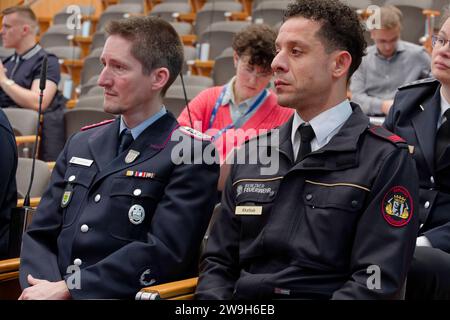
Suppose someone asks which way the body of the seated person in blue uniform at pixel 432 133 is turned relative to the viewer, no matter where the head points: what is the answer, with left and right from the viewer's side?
facing the viewer and to the left of the viewer

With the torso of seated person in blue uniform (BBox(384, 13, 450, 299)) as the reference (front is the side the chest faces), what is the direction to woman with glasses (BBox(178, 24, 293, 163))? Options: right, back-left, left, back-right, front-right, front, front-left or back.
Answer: right

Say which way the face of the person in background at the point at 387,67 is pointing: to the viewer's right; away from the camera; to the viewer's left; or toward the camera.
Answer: toward the camera

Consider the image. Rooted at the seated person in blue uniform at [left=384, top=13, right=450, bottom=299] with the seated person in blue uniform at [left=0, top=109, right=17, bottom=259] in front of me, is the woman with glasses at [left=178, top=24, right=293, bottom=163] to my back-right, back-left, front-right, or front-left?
front-right

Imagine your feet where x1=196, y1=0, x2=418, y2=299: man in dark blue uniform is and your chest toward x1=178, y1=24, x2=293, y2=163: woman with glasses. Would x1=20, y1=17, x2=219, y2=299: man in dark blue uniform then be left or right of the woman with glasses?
left

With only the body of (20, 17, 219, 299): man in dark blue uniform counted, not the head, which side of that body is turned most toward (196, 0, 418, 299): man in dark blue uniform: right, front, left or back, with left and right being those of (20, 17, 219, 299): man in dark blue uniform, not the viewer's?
left

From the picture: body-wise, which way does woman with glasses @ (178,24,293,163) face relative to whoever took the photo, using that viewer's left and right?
facing the viewer

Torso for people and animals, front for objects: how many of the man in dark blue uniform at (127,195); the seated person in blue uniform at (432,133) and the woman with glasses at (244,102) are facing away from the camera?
0

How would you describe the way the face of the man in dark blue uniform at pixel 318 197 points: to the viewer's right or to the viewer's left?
to the viewer's left

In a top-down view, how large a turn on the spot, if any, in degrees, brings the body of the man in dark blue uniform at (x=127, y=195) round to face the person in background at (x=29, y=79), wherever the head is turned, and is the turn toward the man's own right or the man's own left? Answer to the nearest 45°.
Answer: approximately 135° to the man's own right

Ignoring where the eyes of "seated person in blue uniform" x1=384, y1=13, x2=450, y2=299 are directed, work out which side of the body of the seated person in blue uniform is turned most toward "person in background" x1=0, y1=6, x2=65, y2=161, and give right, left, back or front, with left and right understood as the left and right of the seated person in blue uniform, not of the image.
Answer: right

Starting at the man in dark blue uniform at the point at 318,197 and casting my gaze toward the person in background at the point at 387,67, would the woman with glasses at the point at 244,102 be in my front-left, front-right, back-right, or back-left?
front-left

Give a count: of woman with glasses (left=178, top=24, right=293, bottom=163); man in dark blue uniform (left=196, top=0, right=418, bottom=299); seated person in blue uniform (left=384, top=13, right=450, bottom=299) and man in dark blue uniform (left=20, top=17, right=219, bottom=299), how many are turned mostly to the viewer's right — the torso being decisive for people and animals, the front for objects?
0

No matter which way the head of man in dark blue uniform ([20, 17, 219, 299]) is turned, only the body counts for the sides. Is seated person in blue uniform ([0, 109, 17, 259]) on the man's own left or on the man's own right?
on the man's own right

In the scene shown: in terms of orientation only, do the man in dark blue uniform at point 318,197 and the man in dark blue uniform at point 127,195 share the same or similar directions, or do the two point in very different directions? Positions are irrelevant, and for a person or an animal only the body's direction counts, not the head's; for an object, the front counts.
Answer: same or similar directions

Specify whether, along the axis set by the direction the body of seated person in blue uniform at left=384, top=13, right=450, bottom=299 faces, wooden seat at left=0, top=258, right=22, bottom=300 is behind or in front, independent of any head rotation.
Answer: in front
